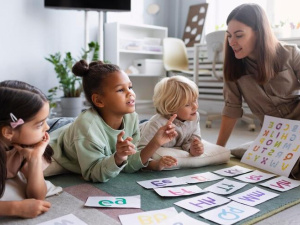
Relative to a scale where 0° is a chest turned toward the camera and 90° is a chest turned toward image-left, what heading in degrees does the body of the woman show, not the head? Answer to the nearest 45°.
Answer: approximately 45°

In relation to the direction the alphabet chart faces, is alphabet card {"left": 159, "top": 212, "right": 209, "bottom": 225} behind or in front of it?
in front

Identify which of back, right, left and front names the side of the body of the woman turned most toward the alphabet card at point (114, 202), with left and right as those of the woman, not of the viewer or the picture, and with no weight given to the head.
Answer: front

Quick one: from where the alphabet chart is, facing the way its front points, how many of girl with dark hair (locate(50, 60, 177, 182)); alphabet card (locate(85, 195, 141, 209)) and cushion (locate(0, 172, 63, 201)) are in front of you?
3

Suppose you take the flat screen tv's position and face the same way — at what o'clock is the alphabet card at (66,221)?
The alphabet card is roughly at 12 o'clock from the flat screen tv.

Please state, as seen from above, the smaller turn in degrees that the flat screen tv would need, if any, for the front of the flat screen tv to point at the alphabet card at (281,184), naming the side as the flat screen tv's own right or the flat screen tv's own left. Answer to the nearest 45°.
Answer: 0° — it already faces it

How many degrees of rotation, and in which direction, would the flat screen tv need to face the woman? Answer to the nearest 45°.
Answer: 0° — it already faces them

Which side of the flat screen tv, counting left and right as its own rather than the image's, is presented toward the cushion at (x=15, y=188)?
front

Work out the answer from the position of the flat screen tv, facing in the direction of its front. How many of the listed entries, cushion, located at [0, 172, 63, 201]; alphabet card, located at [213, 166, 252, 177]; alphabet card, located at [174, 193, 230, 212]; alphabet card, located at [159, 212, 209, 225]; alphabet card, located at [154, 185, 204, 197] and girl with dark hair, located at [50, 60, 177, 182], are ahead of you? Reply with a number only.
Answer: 6

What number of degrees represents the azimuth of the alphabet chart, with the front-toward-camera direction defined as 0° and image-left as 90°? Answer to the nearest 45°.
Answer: approximately 45°

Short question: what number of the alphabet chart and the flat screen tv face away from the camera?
0

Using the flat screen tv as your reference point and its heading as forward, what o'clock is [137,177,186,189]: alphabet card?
The alphabet card is roughly at 12 o'clock from the flat screen tv.

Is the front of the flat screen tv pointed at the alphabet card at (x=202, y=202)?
yes

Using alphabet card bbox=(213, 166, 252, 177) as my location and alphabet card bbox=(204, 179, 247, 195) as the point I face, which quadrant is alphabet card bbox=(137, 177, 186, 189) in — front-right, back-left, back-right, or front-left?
front-right

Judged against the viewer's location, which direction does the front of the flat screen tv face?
facing the viewer

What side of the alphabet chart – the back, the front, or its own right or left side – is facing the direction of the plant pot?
right
